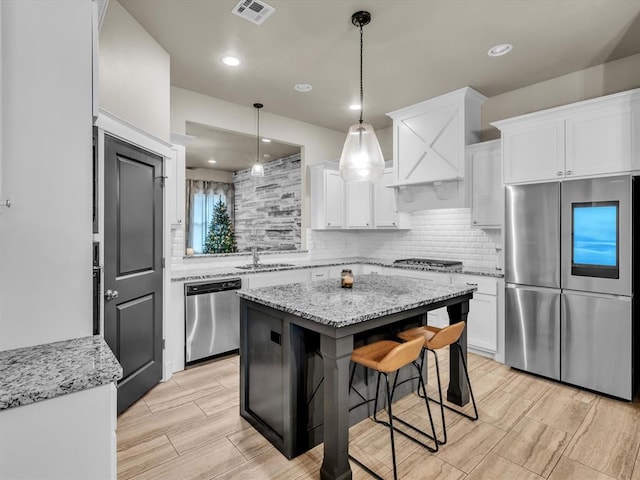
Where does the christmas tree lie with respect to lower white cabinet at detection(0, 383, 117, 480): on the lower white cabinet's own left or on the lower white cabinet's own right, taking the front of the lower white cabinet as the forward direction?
on the lower white cabinet's own left

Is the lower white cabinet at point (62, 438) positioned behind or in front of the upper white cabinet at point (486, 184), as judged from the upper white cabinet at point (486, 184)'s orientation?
in front

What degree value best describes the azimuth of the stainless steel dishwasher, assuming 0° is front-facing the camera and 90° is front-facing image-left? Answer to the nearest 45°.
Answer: approximately 315°

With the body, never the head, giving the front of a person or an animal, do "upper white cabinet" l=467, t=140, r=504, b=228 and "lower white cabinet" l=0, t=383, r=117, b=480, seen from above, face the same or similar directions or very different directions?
very different directions

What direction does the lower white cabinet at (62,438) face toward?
to the viewer's right

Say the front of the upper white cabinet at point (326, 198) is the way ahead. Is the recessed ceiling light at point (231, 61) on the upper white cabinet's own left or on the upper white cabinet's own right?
on the upper white cabinet's own right

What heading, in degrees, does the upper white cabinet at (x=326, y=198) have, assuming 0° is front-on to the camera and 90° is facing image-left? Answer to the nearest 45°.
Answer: approximately 315°

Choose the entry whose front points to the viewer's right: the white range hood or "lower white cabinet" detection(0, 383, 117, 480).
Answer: the lower white cabinet

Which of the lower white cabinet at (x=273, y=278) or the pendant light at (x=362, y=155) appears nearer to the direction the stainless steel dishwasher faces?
the pendant light

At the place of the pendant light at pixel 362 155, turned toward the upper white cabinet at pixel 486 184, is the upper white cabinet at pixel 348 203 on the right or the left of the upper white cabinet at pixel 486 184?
left

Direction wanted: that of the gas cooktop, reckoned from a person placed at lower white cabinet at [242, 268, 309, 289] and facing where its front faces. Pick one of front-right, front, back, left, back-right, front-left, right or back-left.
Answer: front-left

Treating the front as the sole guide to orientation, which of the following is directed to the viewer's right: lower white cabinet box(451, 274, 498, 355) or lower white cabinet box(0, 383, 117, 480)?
lower white cabinet box(0, 383, 117, 480)
